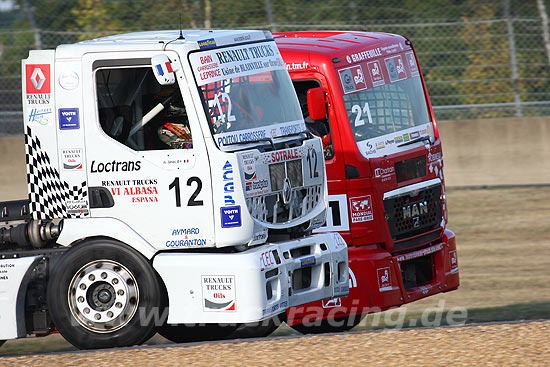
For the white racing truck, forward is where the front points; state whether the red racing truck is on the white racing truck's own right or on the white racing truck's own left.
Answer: on the white racing truck's own left

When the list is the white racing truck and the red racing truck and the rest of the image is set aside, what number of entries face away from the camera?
0

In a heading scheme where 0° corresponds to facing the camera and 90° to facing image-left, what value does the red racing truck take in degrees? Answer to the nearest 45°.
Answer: approximately 315°

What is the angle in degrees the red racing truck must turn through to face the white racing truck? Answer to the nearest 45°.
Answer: approximately 90° to its right
